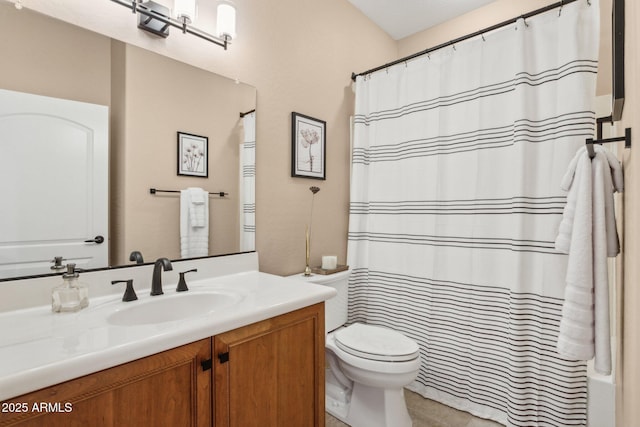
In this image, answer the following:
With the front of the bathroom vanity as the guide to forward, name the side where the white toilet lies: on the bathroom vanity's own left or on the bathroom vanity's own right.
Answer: on the bathroom vanity's own left

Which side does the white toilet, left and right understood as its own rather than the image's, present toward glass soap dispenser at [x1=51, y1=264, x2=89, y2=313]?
right

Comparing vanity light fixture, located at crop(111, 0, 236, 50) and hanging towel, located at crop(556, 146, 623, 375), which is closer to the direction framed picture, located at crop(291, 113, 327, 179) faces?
the hanging towel

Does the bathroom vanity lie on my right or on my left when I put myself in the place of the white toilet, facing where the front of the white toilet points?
on my right
